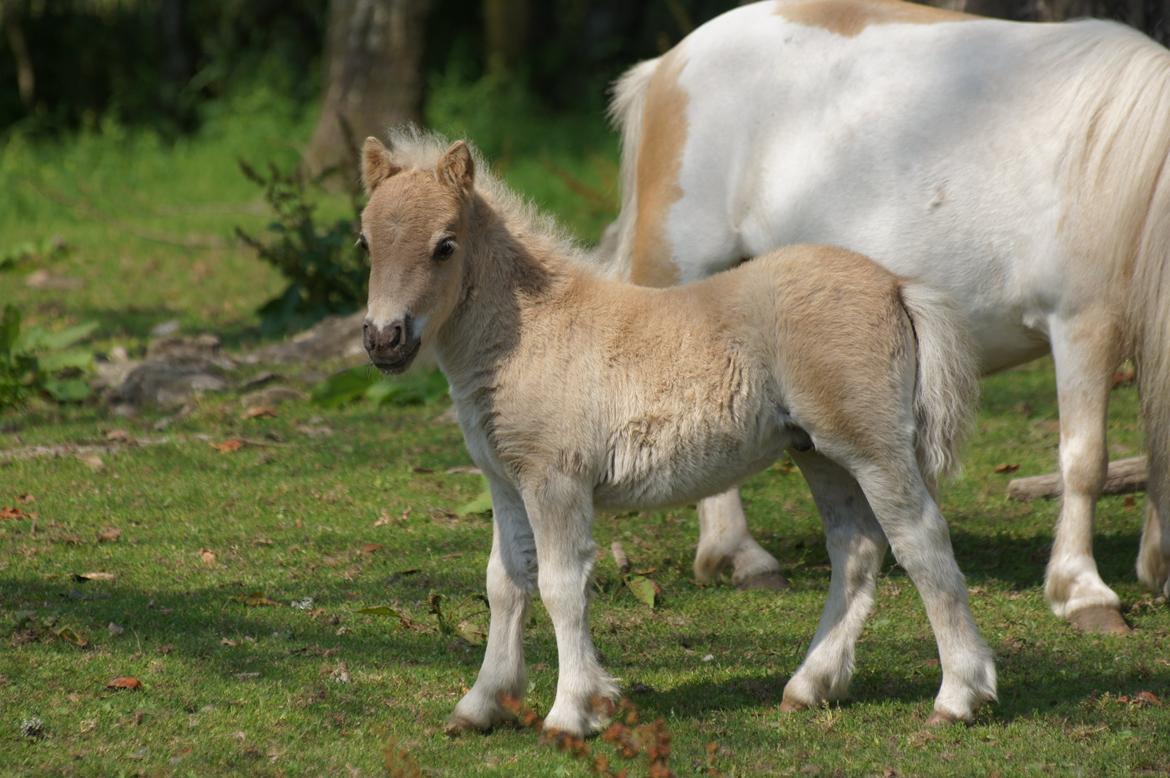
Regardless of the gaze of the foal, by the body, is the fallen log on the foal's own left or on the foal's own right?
on the foal's own right

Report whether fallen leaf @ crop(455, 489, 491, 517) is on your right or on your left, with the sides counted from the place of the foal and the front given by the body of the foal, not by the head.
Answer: on your right

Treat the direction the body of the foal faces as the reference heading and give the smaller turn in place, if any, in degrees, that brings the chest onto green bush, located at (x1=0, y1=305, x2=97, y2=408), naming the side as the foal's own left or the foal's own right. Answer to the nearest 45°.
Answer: approximately 45° to the foal's own right

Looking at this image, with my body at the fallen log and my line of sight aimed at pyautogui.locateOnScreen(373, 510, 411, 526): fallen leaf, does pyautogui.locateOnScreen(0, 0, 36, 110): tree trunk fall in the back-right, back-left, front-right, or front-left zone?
front-right

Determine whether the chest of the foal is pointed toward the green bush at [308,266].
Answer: no

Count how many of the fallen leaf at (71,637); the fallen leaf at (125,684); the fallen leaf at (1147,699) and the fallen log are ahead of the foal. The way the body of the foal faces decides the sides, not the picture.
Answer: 2

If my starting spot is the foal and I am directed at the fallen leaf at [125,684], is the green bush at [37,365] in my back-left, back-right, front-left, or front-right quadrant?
front-right

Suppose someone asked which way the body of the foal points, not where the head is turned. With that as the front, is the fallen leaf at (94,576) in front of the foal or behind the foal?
in front

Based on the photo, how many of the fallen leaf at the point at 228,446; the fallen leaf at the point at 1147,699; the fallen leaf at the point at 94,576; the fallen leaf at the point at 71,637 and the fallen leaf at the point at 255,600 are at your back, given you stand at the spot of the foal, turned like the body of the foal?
1

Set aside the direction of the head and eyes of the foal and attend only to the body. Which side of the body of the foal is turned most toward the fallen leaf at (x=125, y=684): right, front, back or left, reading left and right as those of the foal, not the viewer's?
front

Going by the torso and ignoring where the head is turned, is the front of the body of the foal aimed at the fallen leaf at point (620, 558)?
no

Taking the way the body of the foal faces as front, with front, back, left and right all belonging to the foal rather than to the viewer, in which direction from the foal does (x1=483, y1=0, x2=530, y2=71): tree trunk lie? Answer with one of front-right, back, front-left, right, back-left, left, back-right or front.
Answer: right

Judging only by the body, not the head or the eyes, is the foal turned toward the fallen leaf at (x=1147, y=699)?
no

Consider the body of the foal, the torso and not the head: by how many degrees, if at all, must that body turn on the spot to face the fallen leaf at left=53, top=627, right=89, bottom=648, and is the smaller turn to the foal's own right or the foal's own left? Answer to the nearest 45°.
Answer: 0° — it already faces it

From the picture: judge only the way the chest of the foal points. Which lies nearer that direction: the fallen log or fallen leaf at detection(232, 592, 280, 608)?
the fallen leaf

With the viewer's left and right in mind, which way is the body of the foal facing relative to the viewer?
facing to the left of the viewer
